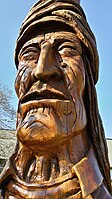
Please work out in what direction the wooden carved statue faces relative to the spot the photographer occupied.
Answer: facing the viewer and to the left of the viewer
